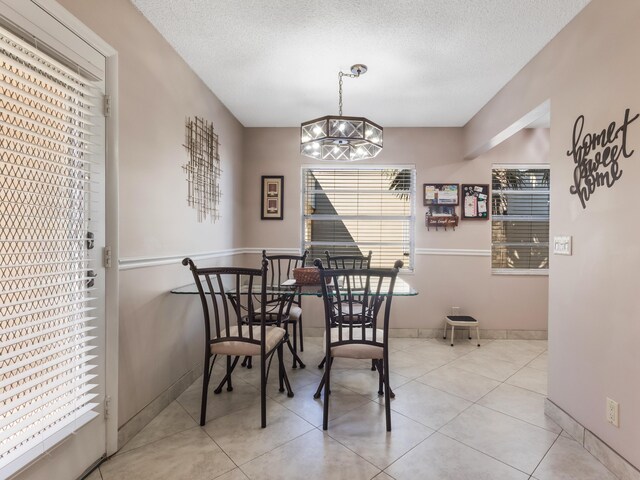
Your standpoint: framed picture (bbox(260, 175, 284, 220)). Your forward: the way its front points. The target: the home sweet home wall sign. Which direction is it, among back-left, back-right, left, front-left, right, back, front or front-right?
front-left

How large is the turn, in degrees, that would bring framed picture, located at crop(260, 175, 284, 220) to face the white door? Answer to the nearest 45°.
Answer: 0° — it already faces it

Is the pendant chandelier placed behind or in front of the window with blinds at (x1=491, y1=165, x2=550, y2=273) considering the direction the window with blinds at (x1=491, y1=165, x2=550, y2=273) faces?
in front

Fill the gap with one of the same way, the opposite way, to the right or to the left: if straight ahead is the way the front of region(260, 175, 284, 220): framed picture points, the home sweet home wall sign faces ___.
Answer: to the right

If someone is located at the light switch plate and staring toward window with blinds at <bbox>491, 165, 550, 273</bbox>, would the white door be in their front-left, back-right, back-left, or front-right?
back-left

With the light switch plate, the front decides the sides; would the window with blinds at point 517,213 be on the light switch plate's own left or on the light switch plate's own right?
on the light switch plate's own right

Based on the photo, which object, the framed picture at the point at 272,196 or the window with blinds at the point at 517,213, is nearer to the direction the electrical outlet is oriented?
the framed picture

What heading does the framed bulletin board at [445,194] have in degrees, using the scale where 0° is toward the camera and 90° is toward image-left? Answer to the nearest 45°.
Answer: approximately 0°

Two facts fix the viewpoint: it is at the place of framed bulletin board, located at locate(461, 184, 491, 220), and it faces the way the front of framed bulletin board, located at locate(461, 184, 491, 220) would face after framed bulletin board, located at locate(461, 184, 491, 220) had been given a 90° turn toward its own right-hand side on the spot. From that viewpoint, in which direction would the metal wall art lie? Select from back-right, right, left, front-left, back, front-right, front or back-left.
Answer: front-left

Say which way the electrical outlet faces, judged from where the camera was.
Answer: facing the viewer and to the left of the viewer

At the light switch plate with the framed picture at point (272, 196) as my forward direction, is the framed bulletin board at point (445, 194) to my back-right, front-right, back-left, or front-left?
front-right

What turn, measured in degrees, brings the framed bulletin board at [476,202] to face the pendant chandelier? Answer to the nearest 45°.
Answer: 0° — it already faces it

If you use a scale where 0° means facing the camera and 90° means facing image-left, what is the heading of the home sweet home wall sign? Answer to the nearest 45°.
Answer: approximately 45°

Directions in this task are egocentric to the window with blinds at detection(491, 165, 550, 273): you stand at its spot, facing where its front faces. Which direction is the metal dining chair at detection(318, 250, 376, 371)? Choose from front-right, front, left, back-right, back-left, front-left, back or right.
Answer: front-right
